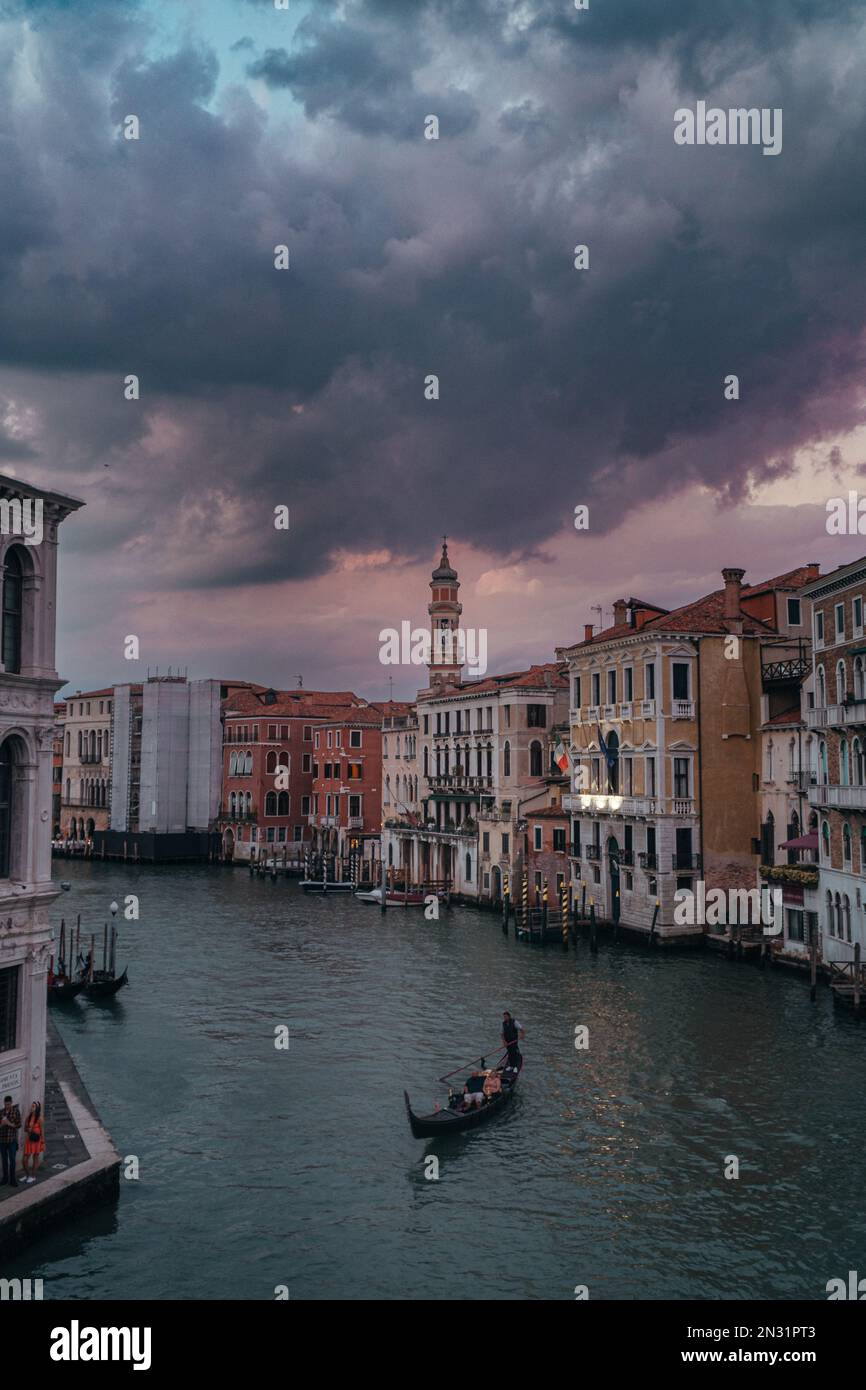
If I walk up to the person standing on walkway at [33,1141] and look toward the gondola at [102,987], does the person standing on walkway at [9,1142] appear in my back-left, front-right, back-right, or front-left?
back-left

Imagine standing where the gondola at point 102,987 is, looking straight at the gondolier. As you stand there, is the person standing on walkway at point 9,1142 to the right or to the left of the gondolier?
right

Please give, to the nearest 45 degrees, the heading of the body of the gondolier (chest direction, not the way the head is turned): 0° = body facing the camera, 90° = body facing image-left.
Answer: approximately 45°

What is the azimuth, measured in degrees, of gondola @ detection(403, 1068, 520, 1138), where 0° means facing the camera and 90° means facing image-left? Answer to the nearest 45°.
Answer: approximately 45°

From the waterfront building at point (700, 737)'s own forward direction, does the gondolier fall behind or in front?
in front

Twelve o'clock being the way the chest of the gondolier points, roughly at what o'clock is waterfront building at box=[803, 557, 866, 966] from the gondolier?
The waterfront building is roughly at 6 o'clock from the gondolier.

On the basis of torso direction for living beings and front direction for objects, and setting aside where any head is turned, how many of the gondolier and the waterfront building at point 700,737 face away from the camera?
0

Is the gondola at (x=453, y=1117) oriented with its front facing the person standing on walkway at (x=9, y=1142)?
yes

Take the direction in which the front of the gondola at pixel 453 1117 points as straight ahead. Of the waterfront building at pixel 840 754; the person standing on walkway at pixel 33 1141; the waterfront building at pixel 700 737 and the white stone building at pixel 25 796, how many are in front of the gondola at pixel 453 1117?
2

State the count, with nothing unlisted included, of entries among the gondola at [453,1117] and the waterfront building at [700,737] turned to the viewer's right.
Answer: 0

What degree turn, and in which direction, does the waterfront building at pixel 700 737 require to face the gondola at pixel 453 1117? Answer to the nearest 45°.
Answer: approximately 45° to its left

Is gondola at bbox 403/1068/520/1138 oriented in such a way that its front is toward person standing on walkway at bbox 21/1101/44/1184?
yes

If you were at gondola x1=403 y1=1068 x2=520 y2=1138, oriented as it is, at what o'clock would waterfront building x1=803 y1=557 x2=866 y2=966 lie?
The waterfront building is roughly at 6 o'clock from the gondola.

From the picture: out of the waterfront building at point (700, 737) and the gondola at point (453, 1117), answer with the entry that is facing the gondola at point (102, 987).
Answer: the waterfront building

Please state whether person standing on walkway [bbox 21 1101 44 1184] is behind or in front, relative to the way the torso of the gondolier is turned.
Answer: in front

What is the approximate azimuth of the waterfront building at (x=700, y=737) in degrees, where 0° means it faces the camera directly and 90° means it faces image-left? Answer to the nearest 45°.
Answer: approximately 45°
